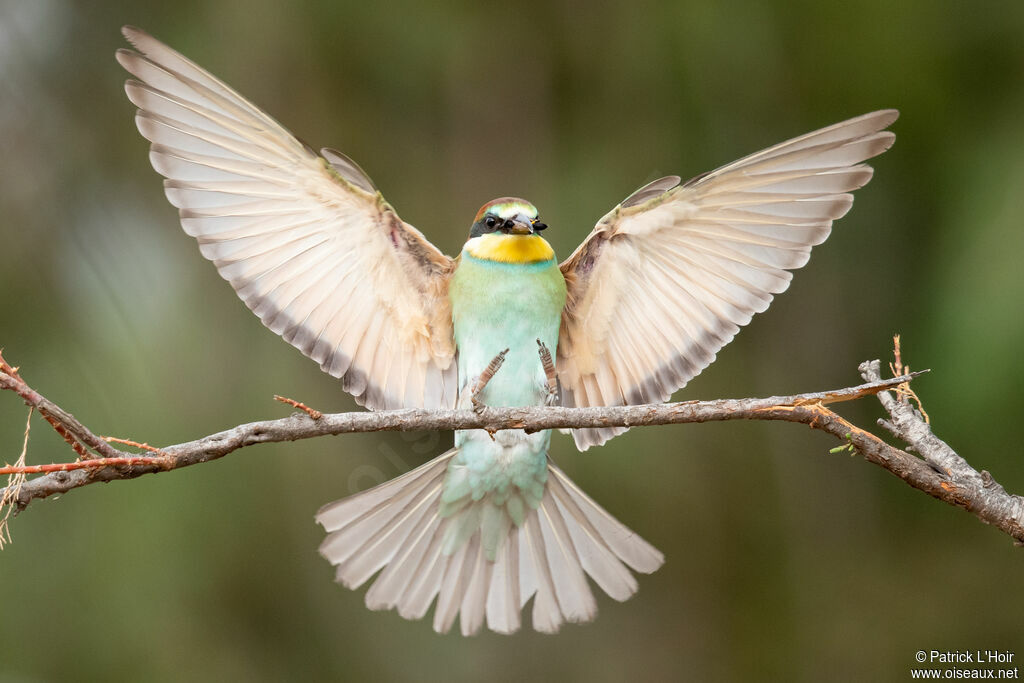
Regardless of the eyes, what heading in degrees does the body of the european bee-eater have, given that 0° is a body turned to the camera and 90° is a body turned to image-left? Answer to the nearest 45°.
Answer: approximately 0°
